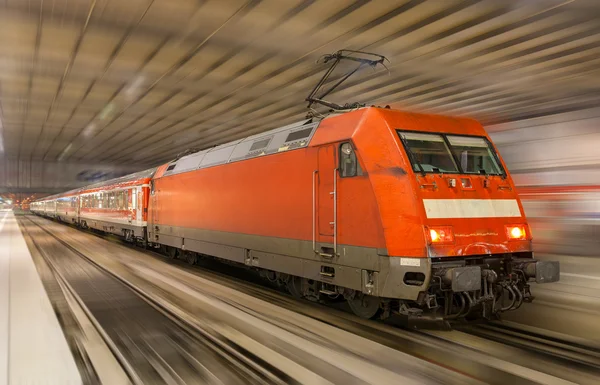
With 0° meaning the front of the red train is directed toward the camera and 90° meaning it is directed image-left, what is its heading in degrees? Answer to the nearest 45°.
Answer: approximately 315°
